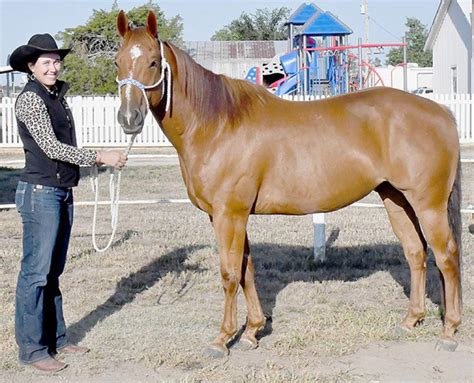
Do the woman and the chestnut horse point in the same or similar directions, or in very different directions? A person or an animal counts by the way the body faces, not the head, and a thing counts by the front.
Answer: very different directions

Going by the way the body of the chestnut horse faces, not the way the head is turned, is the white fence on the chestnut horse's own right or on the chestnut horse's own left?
on the chestnut horse's own right

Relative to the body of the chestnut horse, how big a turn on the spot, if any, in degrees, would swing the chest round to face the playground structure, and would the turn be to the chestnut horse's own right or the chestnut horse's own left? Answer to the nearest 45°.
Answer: approximately 90° to the chestnut horse's own right

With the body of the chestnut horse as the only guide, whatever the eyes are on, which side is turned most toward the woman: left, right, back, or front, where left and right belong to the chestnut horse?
front

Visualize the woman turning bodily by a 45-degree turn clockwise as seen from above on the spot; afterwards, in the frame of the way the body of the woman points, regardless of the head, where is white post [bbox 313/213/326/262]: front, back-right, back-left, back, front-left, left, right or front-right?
left

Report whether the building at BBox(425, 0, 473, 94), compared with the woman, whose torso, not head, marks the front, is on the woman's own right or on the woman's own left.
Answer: on the woman's own left

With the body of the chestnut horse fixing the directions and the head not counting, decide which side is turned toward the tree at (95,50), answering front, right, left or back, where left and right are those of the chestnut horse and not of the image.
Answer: right

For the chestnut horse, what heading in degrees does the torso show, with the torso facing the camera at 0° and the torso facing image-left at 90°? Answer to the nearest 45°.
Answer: approximately 90°

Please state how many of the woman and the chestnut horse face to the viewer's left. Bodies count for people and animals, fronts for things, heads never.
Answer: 1

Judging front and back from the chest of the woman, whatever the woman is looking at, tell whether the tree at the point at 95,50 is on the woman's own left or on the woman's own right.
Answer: on the woman's own left

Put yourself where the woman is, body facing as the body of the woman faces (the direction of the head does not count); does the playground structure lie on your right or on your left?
on your left

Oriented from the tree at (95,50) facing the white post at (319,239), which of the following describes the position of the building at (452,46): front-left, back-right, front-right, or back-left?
front-left
